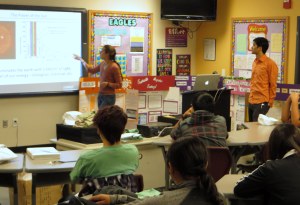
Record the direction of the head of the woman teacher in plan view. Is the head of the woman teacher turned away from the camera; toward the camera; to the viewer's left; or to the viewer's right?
to the viewer's left

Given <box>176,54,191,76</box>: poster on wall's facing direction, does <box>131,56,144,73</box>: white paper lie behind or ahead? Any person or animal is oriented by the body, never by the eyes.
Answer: ahead

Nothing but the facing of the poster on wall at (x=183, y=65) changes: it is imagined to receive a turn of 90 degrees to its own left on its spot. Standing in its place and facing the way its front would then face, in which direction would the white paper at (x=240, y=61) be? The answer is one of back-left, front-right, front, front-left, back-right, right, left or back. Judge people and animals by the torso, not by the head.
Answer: front-right

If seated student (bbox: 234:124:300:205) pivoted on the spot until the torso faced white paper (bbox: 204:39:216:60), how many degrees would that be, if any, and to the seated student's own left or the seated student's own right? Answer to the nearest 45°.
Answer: approximately 45° to the seated student's own right

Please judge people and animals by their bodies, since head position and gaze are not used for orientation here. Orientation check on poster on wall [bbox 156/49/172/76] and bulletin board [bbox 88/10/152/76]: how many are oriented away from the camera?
0

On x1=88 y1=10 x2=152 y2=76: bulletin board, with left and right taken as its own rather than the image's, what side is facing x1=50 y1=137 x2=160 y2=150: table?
front

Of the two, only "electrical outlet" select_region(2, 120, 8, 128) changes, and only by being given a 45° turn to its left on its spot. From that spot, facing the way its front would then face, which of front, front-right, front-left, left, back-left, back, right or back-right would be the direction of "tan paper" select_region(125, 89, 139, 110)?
front-left

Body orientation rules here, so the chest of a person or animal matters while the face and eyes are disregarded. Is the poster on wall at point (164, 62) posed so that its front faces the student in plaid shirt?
yes

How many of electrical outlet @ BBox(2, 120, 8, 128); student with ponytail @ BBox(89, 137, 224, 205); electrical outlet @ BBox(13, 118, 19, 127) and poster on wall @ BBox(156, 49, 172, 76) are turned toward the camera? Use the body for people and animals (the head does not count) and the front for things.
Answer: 3

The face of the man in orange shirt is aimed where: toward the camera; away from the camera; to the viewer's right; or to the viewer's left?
to the viewer's left

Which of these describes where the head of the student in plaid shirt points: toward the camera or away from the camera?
away from the camera

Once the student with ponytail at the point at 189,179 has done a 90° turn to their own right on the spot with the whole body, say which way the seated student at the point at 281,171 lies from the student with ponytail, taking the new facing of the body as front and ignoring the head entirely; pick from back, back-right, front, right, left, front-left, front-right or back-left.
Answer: front

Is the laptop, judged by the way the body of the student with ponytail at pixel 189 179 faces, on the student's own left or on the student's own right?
on the student's own right

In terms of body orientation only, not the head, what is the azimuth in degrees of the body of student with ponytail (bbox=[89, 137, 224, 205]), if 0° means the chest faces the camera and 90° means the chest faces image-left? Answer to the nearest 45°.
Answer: approximately 135°
